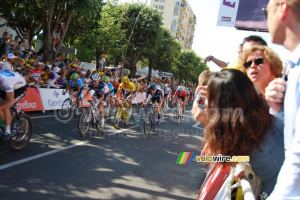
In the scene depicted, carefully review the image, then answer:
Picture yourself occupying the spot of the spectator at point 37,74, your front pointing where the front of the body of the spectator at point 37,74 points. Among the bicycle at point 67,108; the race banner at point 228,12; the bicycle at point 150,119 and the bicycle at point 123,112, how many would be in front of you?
4

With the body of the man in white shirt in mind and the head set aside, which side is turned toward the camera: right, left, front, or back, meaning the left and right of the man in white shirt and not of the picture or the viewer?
left

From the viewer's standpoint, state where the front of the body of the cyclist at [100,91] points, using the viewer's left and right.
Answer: facing the viewer and to the left of the viewer

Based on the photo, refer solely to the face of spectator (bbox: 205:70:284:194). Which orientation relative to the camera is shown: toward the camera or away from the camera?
away from the camera

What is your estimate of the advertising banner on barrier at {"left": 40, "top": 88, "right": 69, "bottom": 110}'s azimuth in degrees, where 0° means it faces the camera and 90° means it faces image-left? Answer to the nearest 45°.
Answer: approximately 315°

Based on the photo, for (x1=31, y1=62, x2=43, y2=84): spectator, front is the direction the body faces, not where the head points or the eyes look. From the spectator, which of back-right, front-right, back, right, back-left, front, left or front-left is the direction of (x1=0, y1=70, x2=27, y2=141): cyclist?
front-right

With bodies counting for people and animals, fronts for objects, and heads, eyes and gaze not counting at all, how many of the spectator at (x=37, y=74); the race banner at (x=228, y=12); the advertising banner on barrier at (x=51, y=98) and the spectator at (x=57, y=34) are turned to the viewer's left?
0

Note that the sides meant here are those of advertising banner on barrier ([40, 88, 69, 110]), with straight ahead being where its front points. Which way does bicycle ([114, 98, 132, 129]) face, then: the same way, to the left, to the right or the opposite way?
to the right

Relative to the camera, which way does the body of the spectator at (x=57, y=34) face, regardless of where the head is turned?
to the viewer's right

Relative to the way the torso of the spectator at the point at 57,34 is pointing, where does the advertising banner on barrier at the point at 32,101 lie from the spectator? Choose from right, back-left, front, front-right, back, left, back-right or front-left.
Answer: right

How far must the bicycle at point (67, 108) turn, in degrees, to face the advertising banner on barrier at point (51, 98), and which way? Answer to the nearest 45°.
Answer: approximately 90° to its right

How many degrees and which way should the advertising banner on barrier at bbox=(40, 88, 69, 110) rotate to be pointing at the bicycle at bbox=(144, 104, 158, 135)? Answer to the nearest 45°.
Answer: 0° — it already faces it

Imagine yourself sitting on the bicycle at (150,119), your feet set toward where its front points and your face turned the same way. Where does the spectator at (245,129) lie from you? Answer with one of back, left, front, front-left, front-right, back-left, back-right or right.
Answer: front-left

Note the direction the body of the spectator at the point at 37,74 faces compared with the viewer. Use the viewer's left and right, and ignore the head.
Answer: facing the viewer and to the right of the viewer

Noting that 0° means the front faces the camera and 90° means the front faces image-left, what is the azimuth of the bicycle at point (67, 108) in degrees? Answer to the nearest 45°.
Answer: approximately 45°

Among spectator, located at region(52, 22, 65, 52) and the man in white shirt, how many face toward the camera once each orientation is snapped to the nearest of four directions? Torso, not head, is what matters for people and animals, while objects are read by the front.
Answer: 0

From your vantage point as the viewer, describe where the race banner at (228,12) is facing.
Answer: facing the viewer
